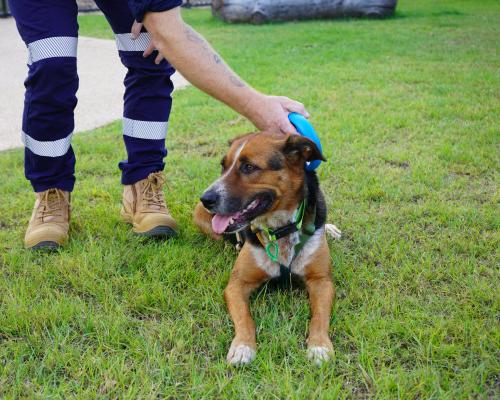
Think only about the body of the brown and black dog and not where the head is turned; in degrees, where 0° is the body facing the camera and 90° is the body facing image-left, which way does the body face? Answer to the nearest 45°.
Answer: approximately 0°

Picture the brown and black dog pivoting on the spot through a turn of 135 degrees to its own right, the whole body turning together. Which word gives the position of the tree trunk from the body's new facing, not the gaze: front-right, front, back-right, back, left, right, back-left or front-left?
front-right
